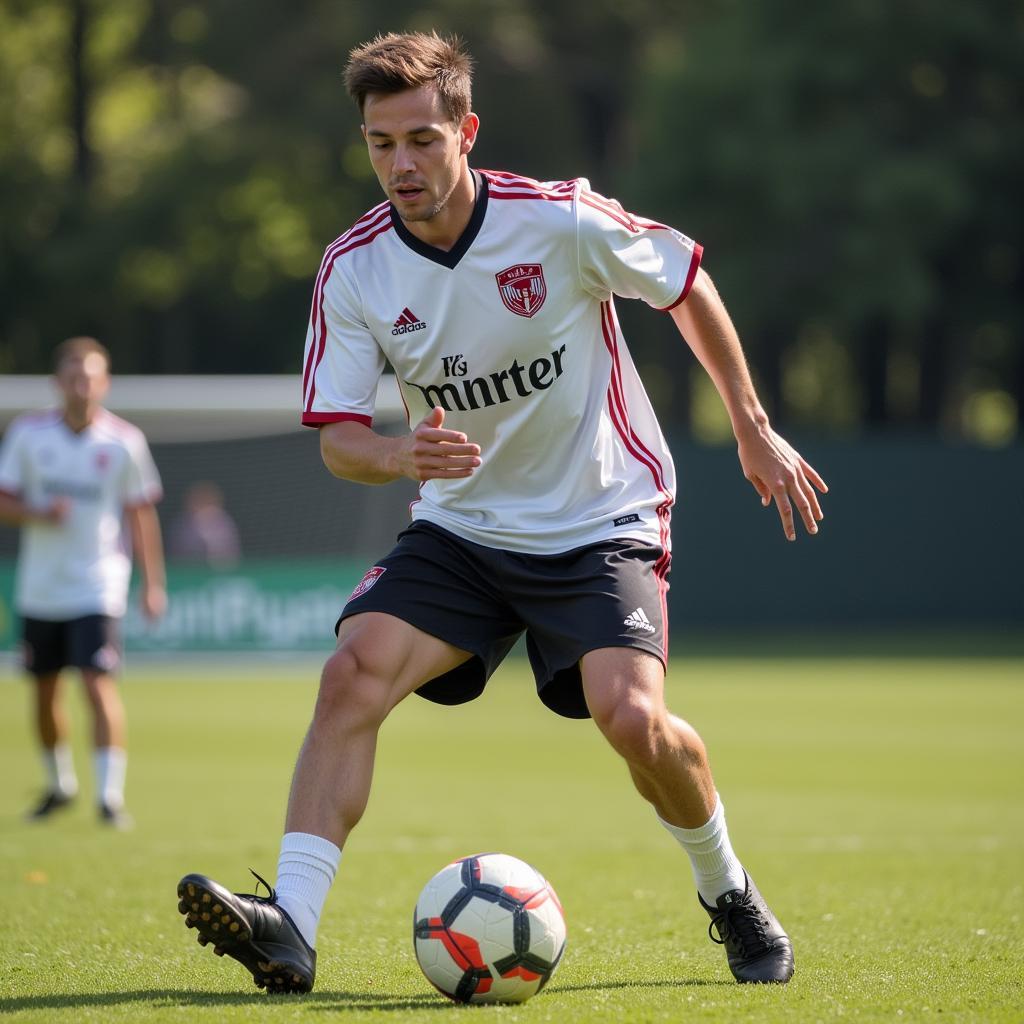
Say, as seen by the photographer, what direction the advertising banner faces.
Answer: facing the viewer

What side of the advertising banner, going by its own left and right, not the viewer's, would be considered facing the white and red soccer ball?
front

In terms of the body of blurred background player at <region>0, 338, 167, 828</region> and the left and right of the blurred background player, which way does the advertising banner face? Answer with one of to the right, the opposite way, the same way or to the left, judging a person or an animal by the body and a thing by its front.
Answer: the same way

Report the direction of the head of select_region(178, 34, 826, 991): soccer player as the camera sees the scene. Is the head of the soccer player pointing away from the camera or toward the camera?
toward the camera

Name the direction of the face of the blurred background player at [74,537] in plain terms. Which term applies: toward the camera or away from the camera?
toward the camera

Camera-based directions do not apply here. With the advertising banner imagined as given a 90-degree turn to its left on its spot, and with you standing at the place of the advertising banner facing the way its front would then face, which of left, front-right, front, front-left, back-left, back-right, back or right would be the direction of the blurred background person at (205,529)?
left

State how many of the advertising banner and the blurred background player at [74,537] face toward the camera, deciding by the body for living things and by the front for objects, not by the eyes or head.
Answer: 2

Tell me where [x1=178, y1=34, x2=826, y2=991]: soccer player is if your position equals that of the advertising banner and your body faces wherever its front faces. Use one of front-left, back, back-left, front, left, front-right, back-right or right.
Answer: front

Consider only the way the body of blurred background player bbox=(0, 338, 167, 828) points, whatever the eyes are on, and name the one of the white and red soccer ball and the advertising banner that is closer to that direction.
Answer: the white and red soccer ball

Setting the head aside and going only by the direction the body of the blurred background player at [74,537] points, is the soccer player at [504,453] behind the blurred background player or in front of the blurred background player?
in front

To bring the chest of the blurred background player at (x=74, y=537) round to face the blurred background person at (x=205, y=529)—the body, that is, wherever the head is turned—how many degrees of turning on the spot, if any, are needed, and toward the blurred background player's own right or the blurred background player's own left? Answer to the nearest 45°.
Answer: approximately 180°

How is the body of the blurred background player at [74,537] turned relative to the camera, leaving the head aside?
toward the camera

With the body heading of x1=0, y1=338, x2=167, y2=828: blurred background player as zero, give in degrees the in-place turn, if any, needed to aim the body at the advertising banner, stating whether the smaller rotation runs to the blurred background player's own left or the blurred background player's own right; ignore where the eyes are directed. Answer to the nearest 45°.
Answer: approximately 180°
